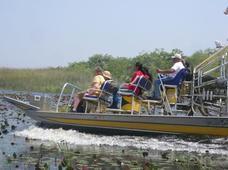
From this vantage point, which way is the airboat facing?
to the viewer's left

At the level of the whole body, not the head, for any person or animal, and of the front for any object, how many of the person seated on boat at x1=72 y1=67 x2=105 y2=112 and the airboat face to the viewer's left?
2

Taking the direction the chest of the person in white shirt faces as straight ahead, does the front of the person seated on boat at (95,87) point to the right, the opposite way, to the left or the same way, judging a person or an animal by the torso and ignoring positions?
the same way

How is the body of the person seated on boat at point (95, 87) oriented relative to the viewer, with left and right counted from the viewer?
facing to the left of the viewer

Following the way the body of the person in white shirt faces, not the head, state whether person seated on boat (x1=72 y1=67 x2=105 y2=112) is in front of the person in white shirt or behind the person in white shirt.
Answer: in front

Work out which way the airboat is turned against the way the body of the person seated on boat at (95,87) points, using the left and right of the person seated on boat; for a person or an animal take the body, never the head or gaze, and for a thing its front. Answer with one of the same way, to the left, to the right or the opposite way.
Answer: the same way

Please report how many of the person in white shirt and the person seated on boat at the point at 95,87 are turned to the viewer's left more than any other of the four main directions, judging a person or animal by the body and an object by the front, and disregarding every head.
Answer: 2

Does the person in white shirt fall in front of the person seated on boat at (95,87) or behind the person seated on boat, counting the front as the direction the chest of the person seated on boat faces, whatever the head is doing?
behind

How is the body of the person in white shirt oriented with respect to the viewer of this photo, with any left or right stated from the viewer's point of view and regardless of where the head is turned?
facing to the left of the viewer
